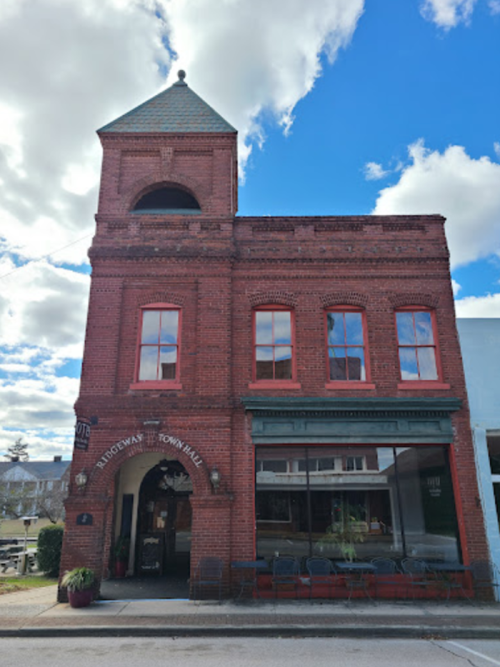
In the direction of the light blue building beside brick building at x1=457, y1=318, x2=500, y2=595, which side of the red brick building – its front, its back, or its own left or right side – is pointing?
left

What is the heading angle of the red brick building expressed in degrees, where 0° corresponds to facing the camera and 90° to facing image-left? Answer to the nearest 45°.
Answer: approximately 0°

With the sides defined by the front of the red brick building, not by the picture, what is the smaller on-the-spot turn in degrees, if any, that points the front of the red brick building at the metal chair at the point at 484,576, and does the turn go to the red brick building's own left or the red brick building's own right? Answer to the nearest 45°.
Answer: approximately 90° to the red brick building's own left
